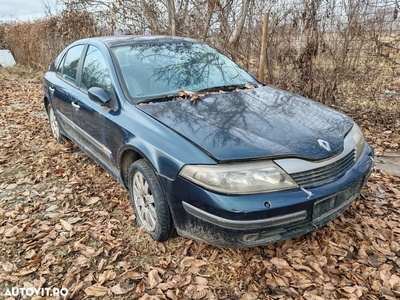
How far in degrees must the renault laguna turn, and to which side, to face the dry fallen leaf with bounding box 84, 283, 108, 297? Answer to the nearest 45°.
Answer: approximately 90° to its right

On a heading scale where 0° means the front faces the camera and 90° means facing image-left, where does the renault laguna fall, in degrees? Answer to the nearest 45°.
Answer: approximately 315°
